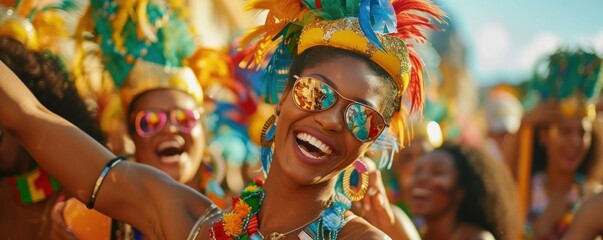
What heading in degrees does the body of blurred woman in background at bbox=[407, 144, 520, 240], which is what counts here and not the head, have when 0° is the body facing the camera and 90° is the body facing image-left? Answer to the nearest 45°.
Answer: approximately 45°
